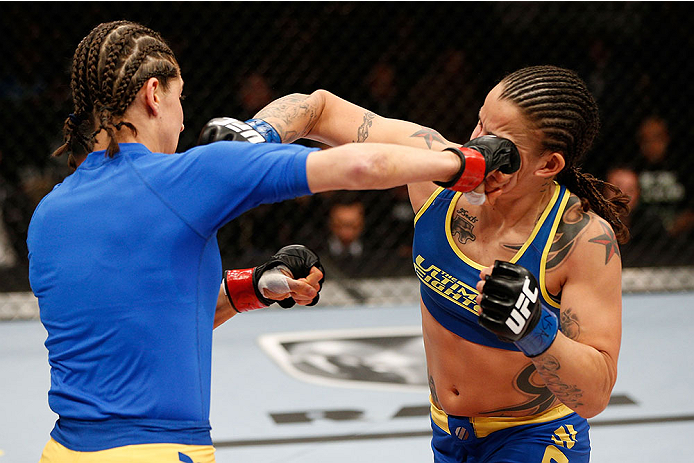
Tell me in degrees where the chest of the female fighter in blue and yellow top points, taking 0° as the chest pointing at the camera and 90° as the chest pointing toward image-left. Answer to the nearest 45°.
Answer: approximately 45°
